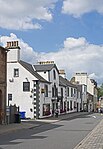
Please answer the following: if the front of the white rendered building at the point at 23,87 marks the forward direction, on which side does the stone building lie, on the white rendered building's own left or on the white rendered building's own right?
on the white rendered building's own right

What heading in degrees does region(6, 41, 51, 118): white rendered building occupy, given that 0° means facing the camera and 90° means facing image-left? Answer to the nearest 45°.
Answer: approximately 315°
